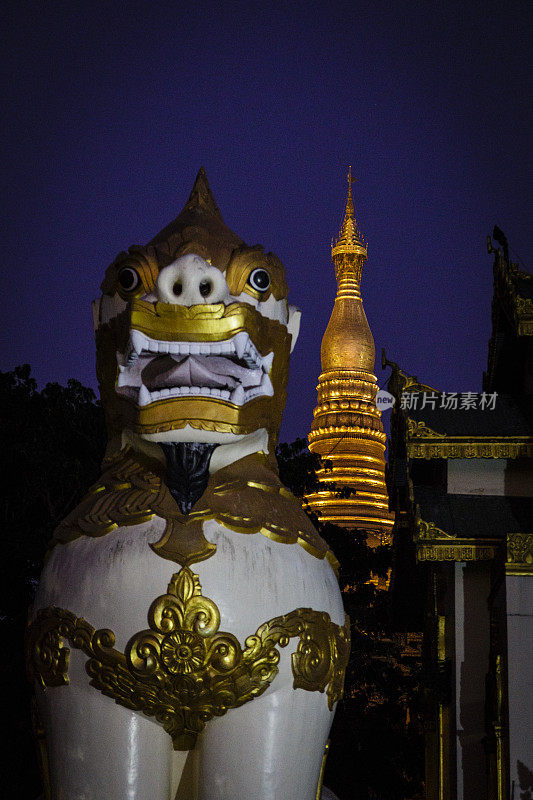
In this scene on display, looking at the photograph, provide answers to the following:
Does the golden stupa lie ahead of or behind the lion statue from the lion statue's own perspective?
behind

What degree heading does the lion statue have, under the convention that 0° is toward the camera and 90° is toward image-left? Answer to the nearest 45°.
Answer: approximately 0°

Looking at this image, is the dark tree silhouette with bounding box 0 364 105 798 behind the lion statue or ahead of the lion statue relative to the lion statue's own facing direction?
behind

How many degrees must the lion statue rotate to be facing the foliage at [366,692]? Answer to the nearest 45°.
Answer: approximately 180°
